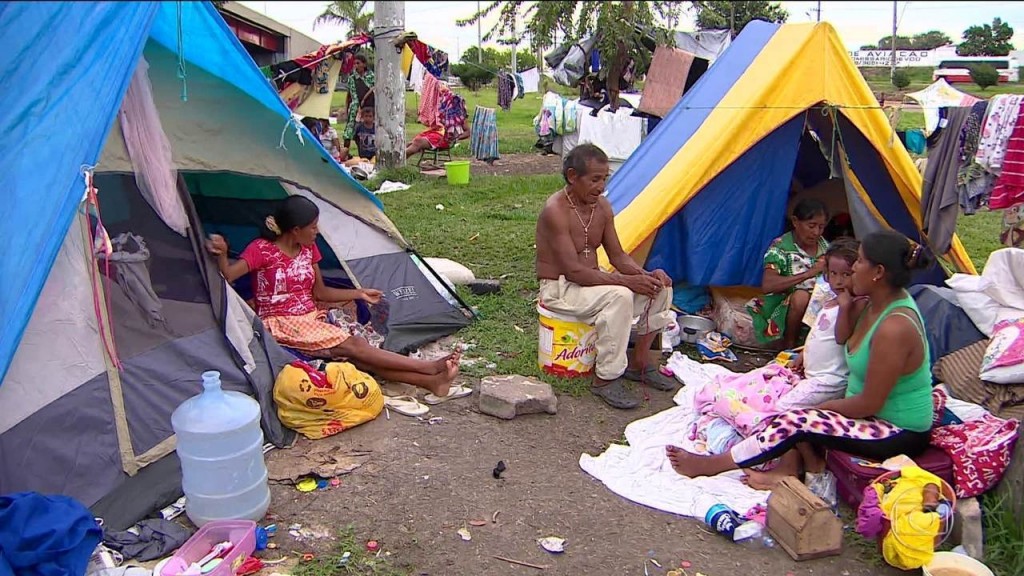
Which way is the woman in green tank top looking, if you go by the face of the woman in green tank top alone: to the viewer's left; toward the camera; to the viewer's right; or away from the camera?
to the viewer's left

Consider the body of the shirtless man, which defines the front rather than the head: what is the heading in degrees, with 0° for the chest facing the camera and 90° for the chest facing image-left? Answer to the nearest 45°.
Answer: approximately 315°

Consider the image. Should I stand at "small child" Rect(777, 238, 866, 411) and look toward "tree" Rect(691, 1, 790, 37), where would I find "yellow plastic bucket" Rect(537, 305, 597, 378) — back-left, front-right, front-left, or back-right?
front-left

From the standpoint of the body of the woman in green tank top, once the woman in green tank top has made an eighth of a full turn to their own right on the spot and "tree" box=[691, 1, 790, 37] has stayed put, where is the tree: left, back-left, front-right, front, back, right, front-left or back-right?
front-right

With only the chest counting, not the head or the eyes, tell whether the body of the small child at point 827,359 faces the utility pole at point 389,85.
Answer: no

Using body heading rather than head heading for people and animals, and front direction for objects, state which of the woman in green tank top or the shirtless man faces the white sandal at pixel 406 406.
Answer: the woman in green tank top

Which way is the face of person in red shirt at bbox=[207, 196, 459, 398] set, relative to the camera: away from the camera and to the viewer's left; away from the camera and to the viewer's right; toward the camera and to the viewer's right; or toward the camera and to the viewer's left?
toward the camera and to the viewer's right

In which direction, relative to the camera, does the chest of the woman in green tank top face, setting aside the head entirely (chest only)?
to the viewer's left

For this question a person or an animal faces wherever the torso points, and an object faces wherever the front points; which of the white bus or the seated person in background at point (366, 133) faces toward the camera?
the seated person in background

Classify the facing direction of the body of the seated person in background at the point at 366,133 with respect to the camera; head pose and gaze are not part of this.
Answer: toward the camera

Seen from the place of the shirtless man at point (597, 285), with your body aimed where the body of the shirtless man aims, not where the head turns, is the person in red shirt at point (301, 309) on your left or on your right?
on your right

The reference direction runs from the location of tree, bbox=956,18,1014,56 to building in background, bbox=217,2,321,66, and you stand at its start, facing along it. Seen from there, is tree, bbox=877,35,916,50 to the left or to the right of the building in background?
right

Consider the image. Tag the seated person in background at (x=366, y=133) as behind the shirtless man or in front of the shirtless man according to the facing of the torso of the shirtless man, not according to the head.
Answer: behind

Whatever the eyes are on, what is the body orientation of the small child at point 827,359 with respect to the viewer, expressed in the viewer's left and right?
facing the viewer and to the left of the viewer
